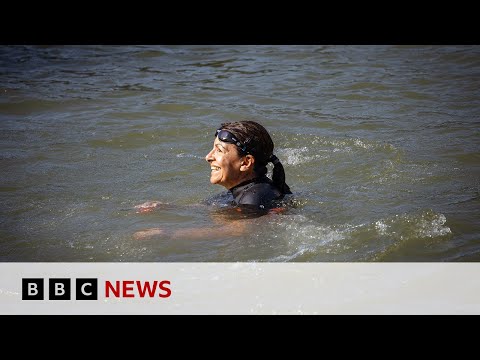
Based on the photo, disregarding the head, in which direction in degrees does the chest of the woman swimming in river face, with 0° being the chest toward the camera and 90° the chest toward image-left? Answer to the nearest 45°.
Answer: approximately 90°
